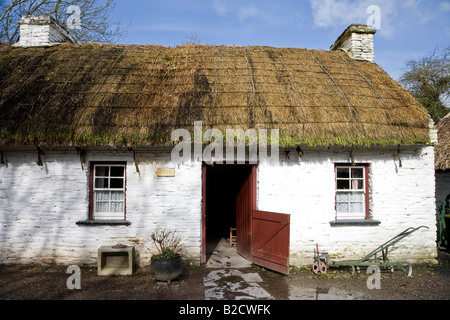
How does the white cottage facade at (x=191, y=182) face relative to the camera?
toward the camera
